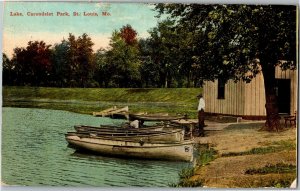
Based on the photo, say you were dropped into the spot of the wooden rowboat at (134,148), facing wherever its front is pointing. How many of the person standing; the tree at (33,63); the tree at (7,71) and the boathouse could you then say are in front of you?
2

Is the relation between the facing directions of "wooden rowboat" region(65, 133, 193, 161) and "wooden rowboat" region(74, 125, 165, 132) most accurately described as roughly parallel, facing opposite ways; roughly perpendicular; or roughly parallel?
roughly parallel
